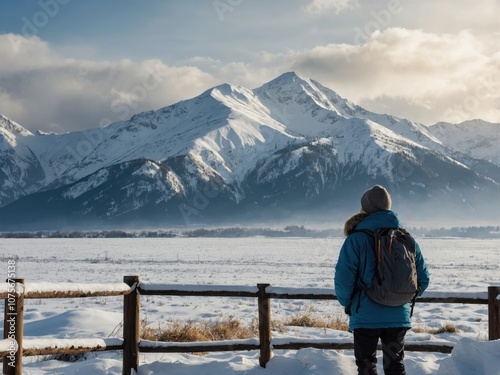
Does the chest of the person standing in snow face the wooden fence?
yes

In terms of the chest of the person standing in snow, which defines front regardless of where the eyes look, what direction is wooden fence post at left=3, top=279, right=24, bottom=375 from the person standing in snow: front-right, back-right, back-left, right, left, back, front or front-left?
front-left

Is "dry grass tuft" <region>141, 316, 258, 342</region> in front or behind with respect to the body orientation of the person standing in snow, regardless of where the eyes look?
in front

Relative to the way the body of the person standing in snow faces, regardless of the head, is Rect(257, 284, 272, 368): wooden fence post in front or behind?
in front

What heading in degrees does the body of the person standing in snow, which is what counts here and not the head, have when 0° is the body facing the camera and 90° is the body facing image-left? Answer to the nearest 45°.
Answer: approximately 135°
